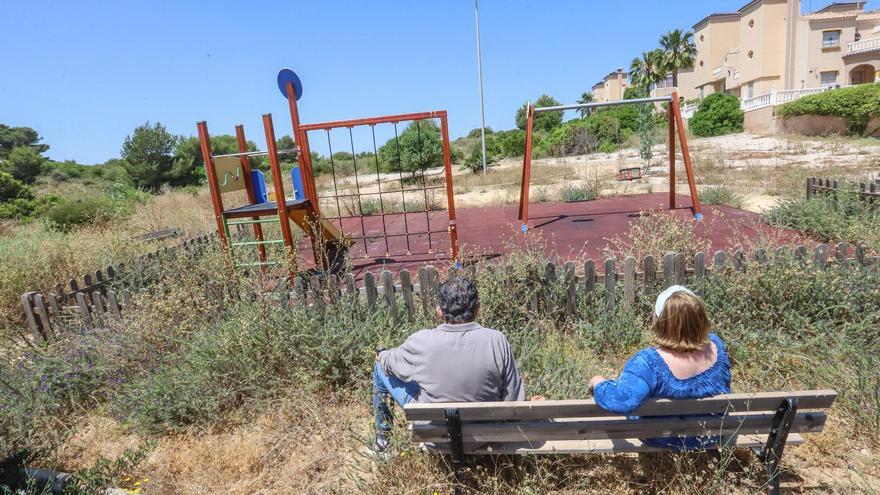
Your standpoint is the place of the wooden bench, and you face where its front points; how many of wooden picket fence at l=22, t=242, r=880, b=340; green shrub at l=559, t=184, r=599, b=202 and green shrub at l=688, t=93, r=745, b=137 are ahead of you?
3

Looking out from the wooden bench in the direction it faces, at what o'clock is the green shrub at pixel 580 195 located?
The green shrub is roughly at 12 o'clock from the wooden bench.

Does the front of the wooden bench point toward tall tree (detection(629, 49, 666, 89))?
yes

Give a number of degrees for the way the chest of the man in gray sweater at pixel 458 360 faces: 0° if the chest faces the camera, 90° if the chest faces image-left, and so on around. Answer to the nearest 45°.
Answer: approximately 180°

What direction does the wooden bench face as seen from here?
away from the camera

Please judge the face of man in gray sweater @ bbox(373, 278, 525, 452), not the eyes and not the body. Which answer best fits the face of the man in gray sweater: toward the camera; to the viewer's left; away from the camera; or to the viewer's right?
away from the camera

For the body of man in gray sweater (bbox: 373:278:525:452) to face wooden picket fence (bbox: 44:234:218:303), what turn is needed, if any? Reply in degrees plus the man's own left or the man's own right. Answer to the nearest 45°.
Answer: approximately 45° to the man's own left

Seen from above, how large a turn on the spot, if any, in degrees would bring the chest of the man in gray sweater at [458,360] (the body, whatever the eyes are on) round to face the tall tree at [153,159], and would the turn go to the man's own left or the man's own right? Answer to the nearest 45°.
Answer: approximately 45° to the man's own left

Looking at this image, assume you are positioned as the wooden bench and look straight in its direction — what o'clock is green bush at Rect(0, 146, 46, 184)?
The green bush is roughly at 10 o'clock from the wooden bench.

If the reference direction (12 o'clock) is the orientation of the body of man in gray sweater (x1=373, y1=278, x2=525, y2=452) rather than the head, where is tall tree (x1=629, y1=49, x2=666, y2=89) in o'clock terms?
The tall tree is roughly at 1 o'clock from the man in gray sweater.

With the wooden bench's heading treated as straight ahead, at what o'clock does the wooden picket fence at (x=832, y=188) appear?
The wooden picket fence is roughly at 1 o'clock from the wooden bench.

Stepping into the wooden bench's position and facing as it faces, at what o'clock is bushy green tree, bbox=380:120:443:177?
The bushy green tree is roughly at 11 o'clock from the wooden bench.

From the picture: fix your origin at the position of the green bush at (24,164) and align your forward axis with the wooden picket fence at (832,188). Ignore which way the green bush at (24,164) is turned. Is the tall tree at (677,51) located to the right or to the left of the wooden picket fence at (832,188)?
left
